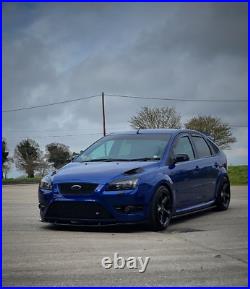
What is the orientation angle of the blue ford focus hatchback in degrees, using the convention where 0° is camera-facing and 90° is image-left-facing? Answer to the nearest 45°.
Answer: approximately 45°
